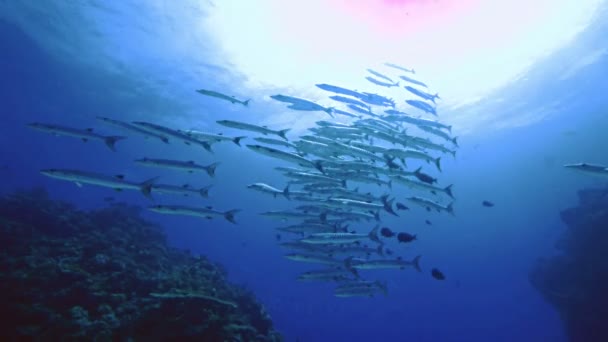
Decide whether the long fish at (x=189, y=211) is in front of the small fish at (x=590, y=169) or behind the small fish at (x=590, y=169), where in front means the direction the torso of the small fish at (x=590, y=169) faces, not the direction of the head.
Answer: in front

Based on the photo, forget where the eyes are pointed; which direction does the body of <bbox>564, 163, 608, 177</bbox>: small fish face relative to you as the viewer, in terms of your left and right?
facing to the left of the viewer

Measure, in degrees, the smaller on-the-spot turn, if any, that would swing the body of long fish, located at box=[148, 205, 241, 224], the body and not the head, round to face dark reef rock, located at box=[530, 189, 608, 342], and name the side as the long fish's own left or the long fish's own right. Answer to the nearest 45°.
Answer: approximately 180°

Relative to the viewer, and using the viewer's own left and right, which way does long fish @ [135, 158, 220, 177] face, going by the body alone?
facing to the left of the viewer

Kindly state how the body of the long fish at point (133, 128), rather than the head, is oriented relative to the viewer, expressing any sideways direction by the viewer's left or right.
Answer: facing to the left of the viewer

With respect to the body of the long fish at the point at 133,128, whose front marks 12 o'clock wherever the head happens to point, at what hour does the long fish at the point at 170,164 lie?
the long fish at the point at 170,164 is roughly at 7 o'clock from the long fish at the point at 133,128.

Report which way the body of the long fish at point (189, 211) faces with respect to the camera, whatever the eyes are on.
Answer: to the viewer's left

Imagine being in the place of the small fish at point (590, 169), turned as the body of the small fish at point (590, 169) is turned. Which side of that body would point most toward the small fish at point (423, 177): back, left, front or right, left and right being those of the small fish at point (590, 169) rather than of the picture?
front

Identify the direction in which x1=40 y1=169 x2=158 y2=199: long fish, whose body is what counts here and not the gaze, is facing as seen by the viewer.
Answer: to the viewer's left

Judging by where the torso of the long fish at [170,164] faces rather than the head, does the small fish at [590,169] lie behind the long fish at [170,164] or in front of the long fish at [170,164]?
behind

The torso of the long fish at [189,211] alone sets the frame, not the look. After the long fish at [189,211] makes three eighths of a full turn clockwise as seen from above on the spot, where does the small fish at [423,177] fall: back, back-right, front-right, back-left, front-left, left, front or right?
front-right
